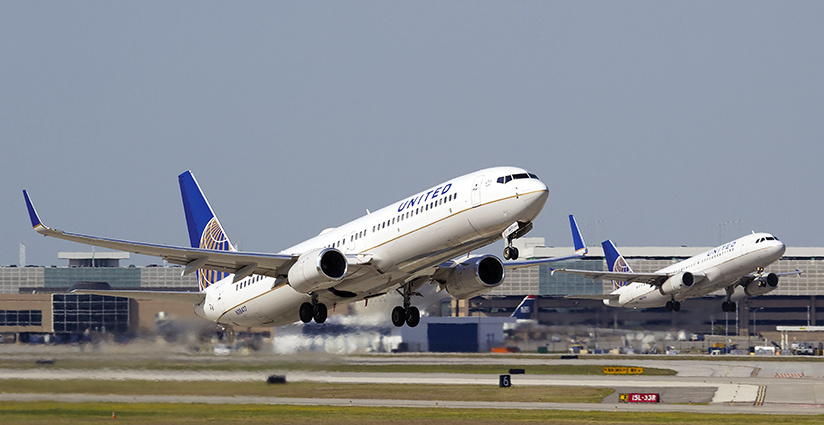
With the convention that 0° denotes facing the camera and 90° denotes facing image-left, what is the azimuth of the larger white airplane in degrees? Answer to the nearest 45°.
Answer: approximately 315°
